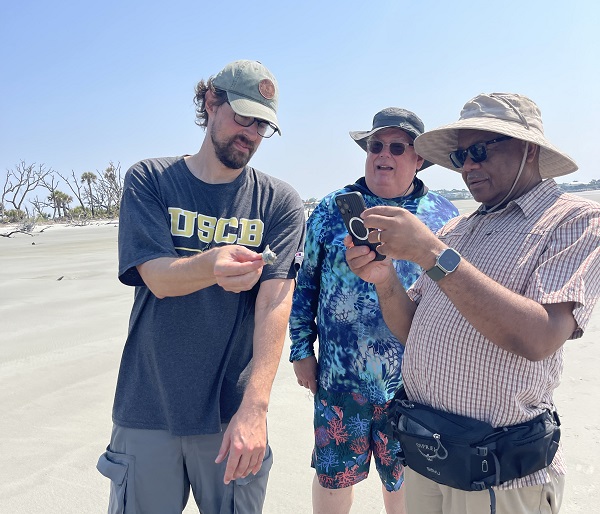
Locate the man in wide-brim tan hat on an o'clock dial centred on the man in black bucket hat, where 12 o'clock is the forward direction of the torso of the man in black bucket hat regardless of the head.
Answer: The man in wide-brim tan hat is roughly at 11 o'clock from the man in black bucket hat.

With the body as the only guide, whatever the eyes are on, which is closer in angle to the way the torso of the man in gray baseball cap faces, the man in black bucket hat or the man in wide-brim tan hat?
the man in wide-brim tan hat

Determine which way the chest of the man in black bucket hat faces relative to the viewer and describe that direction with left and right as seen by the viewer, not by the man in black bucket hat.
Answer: facing the viewer

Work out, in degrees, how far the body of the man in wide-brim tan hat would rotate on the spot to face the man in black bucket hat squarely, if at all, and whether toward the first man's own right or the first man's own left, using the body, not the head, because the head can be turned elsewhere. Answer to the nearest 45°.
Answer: approximately 90° to the first man's own right

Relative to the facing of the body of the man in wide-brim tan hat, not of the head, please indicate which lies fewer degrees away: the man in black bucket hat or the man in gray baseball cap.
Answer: the man in gray baseball cap

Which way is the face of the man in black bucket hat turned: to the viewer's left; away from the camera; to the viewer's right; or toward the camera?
toward the camera

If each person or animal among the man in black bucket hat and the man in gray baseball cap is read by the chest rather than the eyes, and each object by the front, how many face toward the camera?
2

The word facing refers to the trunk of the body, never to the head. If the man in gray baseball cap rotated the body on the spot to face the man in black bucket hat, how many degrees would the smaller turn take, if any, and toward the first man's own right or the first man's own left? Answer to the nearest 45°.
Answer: approximately 135° to the first man's own left

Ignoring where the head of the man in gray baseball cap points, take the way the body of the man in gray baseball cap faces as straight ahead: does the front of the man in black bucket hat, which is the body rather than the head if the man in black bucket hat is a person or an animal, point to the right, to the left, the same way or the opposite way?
the same way

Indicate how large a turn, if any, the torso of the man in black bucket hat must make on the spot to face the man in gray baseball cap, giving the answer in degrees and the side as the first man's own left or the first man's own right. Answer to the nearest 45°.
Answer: approximately 45° to the first man's own right

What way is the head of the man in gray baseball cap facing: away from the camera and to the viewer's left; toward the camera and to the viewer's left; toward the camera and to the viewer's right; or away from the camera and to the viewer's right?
toward the camera and to the viewer's right

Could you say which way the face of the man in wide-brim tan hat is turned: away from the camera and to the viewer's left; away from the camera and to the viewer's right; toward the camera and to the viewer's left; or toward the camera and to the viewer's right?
toward the camera and to the viewer's left

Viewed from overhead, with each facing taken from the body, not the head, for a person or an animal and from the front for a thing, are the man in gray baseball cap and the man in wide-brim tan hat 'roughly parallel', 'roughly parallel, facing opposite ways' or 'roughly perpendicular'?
roughly perpendicular

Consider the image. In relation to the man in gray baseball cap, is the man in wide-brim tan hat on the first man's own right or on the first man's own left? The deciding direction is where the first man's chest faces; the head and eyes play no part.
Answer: on the first man's own left

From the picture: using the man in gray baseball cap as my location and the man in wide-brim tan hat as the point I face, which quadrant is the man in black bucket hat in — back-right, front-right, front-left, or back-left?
front-left
